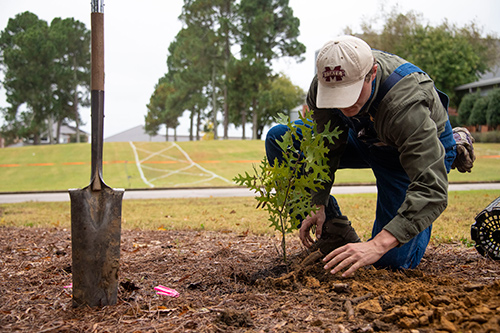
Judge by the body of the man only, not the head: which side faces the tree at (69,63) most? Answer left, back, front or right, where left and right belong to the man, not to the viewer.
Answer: right

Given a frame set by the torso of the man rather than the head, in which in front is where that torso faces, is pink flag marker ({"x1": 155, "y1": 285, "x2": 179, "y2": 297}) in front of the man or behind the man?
in front

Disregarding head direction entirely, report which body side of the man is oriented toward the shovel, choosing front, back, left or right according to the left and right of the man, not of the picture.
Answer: front

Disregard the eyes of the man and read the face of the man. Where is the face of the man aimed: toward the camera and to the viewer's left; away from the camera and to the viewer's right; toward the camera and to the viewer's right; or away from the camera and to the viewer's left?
toward the camera and to the viewer's left

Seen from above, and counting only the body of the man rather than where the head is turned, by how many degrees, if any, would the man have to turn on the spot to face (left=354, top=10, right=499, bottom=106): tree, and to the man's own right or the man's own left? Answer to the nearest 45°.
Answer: approximately 135° to the man's own right

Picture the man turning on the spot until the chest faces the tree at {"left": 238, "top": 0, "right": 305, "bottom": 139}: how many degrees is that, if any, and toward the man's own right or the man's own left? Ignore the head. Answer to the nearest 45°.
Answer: approximately 135° to the man's own right

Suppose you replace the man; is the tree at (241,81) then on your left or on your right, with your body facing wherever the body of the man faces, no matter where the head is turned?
on your right

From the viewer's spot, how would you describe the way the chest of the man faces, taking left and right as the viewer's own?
facing the viewer and to the left of the viewer

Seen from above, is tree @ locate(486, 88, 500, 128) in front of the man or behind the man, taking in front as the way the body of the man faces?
behind

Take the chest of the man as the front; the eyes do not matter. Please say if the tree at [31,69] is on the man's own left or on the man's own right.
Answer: on the man's own right

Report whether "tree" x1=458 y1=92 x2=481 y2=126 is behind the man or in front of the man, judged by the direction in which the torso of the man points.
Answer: behind

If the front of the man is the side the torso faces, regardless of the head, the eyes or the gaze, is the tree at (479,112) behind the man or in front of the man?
behind

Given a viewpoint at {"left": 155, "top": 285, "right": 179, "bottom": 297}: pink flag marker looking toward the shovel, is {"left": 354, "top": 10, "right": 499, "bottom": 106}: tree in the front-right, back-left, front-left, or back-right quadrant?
back-right
